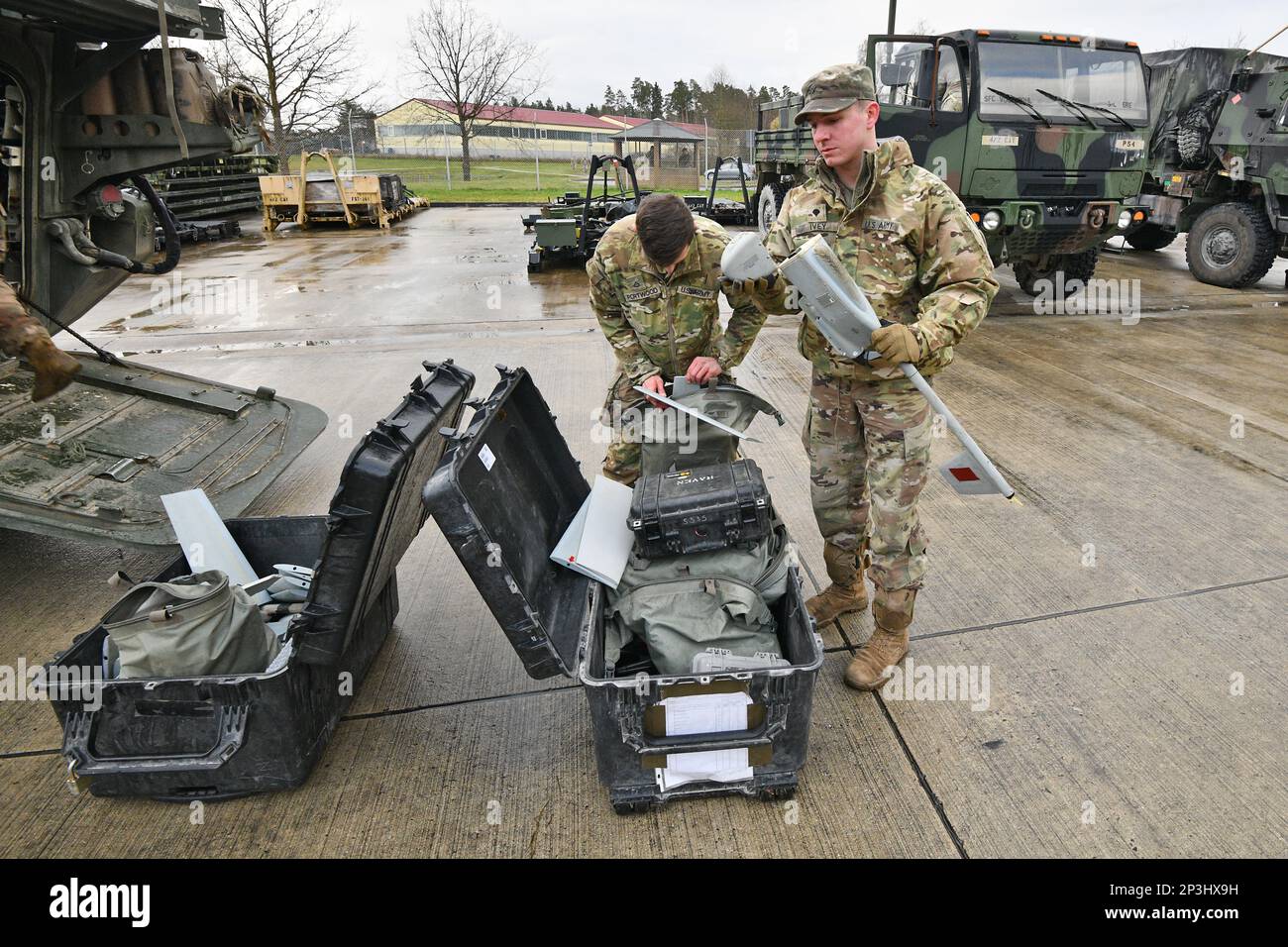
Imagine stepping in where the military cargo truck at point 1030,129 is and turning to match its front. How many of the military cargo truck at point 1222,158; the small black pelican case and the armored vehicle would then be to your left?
1

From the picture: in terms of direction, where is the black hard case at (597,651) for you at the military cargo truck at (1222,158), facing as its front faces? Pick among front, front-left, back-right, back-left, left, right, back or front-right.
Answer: front-right

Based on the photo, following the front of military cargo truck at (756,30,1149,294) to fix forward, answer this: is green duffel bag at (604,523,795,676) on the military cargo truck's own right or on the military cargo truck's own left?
on the military cargo truck's own right

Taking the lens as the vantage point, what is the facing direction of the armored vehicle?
facing away from the viewer and to the left of the viewer

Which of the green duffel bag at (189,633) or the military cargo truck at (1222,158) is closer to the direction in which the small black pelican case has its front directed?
the green duffel bag

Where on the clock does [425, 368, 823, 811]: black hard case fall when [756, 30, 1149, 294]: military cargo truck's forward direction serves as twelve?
The black hard case is roughly at 2 o'clock from the military cargo truck.

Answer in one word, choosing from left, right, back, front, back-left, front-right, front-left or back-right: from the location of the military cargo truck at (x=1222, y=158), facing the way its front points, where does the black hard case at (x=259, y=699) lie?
front-right

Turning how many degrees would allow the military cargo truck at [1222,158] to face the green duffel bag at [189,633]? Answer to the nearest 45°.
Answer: approximately 45° to its right

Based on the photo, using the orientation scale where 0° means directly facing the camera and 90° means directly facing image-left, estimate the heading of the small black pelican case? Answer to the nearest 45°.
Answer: approximately 0°

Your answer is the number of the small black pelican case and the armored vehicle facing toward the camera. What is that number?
1

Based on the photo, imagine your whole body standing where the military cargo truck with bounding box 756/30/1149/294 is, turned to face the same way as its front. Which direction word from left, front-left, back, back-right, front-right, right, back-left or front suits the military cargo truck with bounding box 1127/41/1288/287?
left

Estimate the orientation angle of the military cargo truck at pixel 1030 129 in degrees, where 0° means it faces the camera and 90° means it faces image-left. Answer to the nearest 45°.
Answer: approximately 315°
